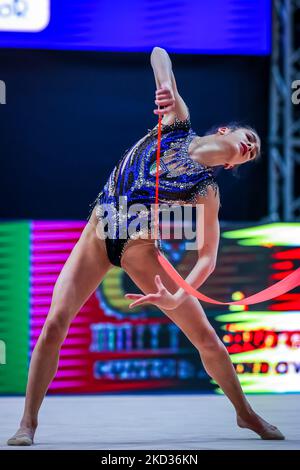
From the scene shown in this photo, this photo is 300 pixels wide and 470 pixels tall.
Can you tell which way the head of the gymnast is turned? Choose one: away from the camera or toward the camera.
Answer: toward the camera

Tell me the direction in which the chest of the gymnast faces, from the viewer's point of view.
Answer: toward the camera
